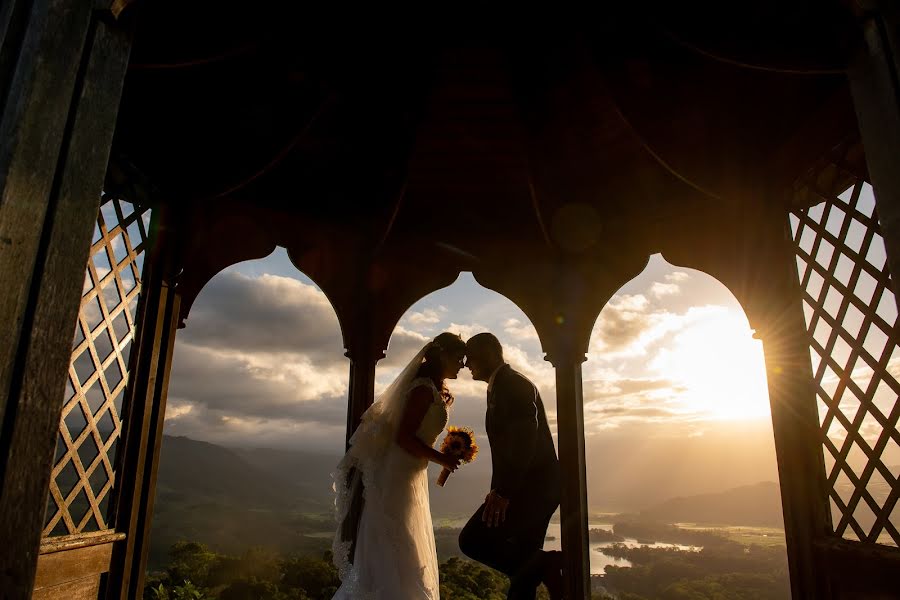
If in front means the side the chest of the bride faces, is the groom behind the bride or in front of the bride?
in front

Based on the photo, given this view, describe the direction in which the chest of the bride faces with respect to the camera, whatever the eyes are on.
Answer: to the viewer's right

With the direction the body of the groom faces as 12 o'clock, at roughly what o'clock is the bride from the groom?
The bride is roughly at 1 o'clock from the groom.

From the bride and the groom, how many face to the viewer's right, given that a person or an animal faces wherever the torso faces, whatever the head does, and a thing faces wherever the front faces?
1

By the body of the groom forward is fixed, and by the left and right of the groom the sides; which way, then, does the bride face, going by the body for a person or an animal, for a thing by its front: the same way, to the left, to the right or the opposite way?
the opposite way

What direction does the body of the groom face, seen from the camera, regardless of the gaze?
to the viewer's left

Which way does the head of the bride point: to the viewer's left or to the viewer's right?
to the viewer's right

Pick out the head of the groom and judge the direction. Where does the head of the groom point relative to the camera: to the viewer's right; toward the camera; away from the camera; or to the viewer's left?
to the viewer's left
